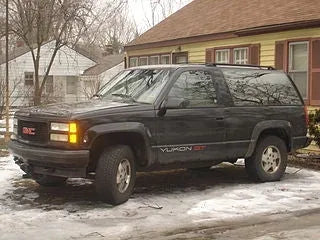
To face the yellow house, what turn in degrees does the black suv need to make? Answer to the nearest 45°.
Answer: approximately 135° to its right

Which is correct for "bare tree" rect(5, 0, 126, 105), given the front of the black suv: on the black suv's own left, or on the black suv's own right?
on the black suv's own right

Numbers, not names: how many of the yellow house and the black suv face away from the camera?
0

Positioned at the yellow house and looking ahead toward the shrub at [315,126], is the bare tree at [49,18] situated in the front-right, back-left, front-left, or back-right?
back-right

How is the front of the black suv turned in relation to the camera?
facing the viewer and to the left of the viewer

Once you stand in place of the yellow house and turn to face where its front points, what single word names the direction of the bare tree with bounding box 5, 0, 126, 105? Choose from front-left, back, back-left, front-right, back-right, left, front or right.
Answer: right

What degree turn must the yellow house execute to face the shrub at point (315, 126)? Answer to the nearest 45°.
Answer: approximately 45° to its left

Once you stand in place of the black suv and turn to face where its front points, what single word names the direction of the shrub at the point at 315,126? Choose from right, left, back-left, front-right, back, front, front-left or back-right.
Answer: back

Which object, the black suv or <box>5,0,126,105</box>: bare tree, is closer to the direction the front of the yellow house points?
the black suv

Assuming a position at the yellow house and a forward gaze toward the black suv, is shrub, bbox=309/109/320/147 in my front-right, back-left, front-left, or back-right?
front-left
